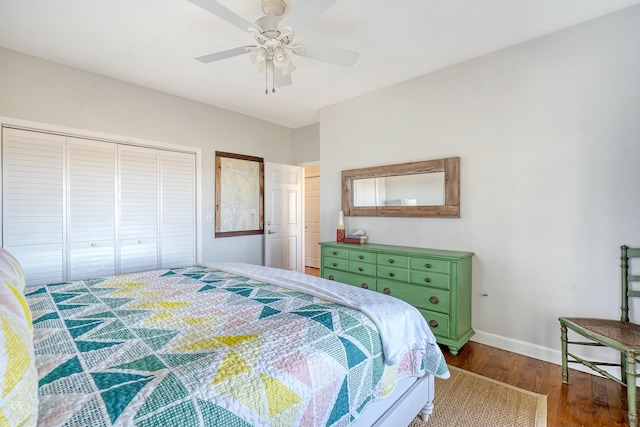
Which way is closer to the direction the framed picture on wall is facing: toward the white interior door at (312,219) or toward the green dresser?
the green dresser

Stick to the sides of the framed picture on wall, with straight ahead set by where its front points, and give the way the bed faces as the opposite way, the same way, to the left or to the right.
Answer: to the left

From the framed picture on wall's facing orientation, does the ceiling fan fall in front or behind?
in front

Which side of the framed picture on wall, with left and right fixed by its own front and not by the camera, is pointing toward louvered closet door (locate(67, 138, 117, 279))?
right

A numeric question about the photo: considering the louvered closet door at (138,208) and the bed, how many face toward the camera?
1

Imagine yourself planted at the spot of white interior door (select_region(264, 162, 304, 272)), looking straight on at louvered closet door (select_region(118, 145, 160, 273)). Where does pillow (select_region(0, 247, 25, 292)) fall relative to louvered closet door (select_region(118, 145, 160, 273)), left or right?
left

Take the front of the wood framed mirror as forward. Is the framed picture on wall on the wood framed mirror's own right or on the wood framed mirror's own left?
on the wood framed mirror's own right

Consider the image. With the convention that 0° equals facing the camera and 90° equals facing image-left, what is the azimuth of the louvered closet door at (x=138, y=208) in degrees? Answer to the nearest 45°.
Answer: approximately 0°

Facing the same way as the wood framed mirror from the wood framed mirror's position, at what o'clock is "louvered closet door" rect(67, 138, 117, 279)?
The louvered closet door is roughly at 1 o'clock from the wood framed mirror.
